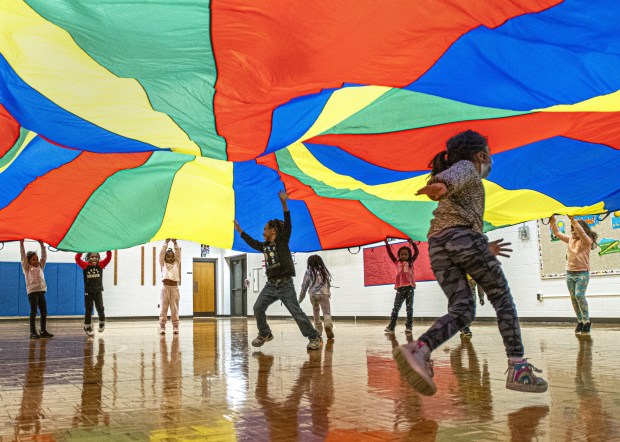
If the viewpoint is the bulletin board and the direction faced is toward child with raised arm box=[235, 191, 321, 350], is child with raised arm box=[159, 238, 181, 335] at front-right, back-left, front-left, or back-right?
front-right

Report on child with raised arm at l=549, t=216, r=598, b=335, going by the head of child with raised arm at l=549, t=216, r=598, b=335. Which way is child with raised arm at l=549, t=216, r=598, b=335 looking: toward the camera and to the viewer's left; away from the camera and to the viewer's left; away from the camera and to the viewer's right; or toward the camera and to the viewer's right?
toward the camera and to the viewer's left

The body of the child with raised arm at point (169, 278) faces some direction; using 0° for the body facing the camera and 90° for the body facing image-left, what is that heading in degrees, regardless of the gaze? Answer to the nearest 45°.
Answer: approximately 0°

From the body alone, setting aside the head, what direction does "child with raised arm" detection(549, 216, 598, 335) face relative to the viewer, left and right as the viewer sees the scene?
facing the viewer and to the left of the viewer

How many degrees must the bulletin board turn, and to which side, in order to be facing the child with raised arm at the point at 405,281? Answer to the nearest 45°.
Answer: approximately 45° to its right

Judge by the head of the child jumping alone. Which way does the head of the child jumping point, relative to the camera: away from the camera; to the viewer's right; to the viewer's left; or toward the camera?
to the viewer's right

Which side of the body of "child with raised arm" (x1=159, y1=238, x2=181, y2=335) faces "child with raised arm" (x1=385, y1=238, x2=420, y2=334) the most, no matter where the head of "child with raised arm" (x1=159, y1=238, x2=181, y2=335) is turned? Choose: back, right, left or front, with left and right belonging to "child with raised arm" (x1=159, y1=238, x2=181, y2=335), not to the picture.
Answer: left

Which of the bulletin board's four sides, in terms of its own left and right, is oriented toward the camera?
front

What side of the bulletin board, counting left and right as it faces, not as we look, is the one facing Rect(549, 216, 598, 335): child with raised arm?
front

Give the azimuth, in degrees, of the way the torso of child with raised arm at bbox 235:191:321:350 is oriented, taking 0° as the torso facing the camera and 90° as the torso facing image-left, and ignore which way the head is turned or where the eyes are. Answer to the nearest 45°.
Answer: approximately 45°

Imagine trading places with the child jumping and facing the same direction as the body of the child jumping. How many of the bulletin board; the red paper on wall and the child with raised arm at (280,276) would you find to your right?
0

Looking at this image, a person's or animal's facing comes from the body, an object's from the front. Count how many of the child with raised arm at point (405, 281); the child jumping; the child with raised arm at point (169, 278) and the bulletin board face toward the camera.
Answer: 3
